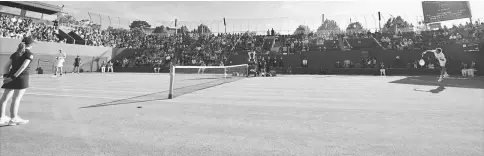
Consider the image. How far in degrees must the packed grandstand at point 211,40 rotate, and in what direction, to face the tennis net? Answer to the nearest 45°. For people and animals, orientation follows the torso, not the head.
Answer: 0° — they already face it
